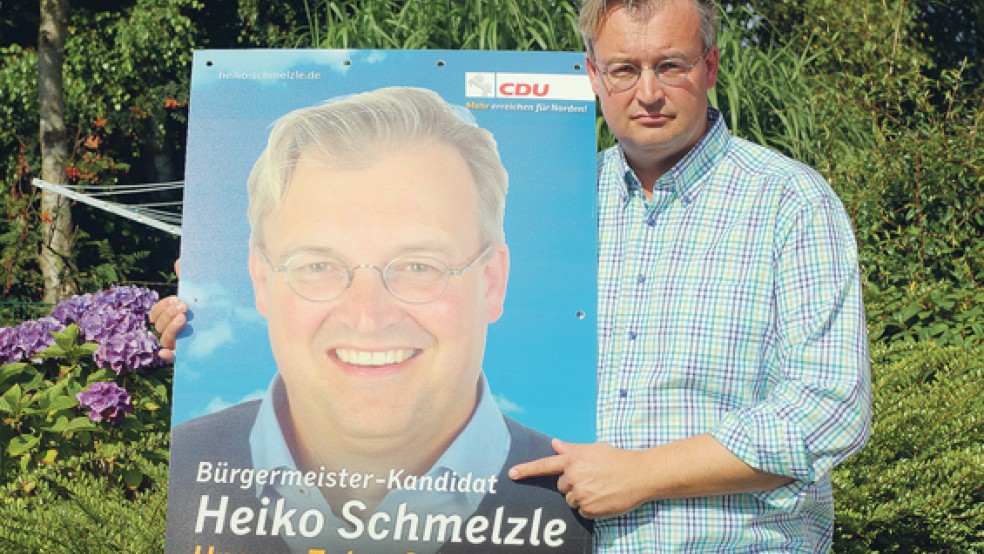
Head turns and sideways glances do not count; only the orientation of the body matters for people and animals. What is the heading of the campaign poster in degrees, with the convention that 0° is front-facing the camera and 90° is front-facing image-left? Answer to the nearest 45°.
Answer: approximately 0°

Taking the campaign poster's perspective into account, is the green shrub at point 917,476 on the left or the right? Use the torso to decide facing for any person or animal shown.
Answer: on its left

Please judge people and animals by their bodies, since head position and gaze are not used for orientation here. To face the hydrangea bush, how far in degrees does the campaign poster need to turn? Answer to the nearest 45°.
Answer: approximately 135° to its right

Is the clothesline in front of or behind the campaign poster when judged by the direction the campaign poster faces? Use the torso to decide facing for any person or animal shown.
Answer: behind

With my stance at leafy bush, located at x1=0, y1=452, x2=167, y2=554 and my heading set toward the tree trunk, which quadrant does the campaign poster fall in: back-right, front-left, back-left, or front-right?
back-right

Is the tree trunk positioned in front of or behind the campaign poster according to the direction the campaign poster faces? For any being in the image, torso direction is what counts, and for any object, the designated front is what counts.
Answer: behind
